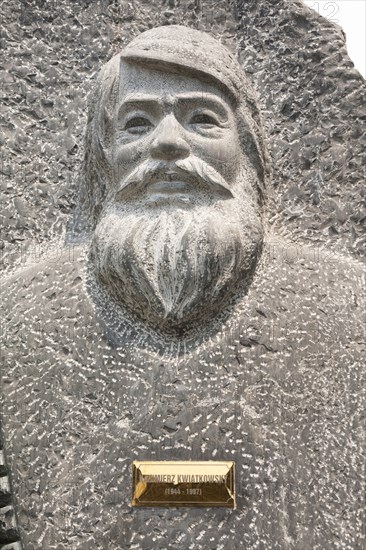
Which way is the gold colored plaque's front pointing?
toward the camera

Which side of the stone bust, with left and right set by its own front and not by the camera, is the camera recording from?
front
